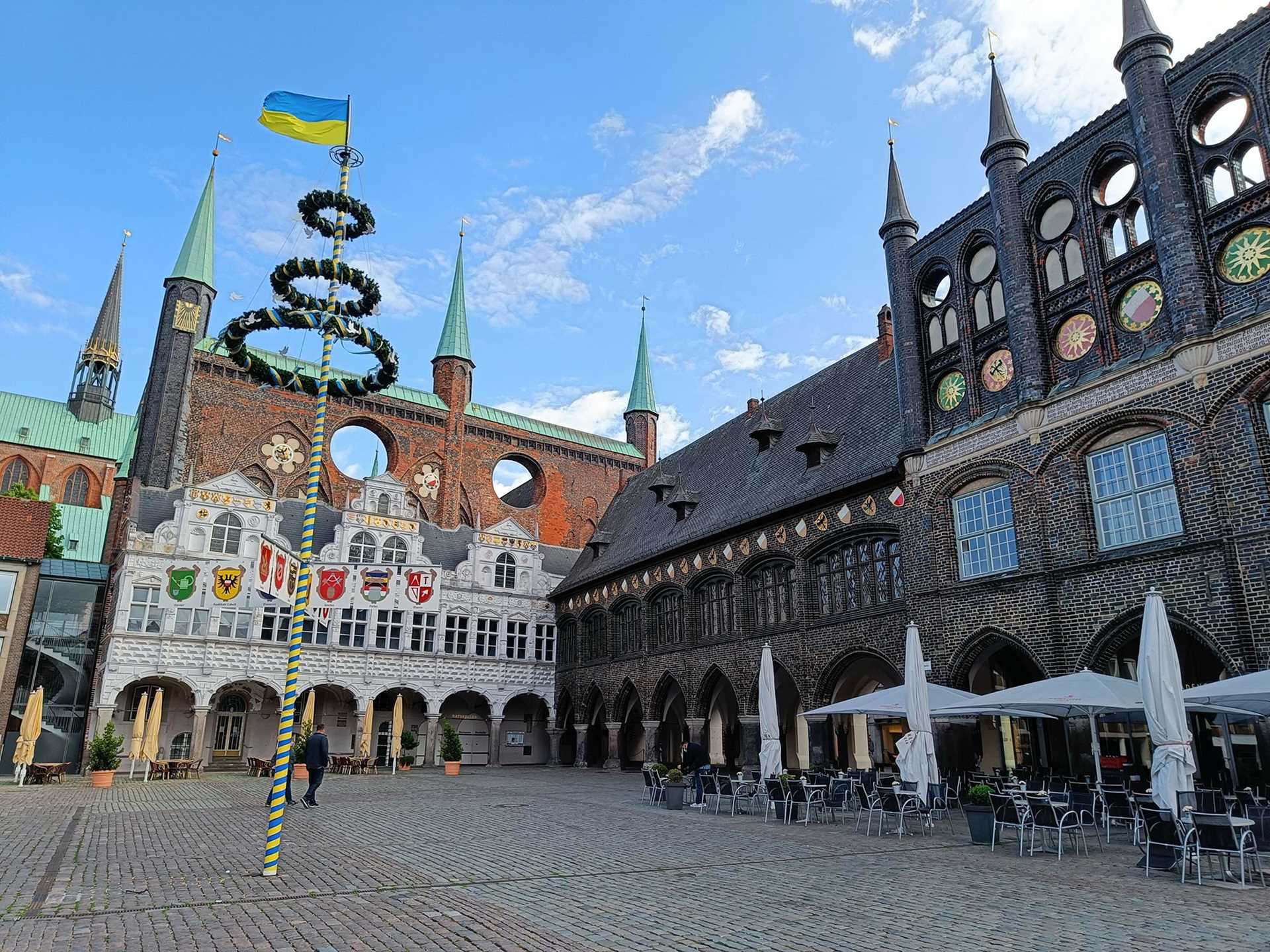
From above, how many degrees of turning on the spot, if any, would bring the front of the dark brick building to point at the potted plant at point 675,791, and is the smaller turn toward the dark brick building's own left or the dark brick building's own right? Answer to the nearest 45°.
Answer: approximately 45° to the dark brick building's own right

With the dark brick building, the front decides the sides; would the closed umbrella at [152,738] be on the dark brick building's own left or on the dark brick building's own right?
on the dark brick building's own right

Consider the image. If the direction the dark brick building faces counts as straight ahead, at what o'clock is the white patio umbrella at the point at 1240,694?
The white patio umbrella is roughly at 10 o'clock from the dark brick building.

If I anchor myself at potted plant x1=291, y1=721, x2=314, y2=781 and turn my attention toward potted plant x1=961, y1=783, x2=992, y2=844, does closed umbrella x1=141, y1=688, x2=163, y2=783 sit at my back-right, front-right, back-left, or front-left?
back-right

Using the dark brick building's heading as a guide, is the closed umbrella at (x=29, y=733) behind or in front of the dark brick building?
in front

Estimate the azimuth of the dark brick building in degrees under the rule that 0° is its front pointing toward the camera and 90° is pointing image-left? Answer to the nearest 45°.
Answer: approximately 45°

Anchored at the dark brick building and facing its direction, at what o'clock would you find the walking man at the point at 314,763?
The walking man is roughly at 1 o'clock from the dark brick building.

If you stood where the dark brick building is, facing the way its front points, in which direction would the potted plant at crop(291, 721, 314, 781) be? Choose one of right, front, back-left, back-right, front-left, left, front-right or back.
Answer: front-right

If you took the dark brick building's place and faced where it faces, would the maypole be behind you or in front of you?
in front

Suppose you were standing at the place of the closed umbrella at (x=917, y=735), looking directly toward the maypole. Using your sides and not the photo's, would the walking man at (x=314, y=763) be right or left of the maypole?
right

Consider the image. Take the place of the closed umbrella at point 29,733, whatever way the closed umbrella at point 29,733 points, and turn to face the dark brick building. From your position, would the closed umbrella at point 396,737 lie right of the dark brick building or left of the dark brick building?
left

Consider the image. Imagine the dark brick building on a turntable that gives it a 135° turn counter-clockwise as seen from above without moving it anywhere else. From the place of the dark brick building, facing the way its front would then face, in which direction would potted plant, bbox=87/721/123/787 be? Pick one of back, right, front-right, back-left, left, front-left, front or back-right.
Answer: back
